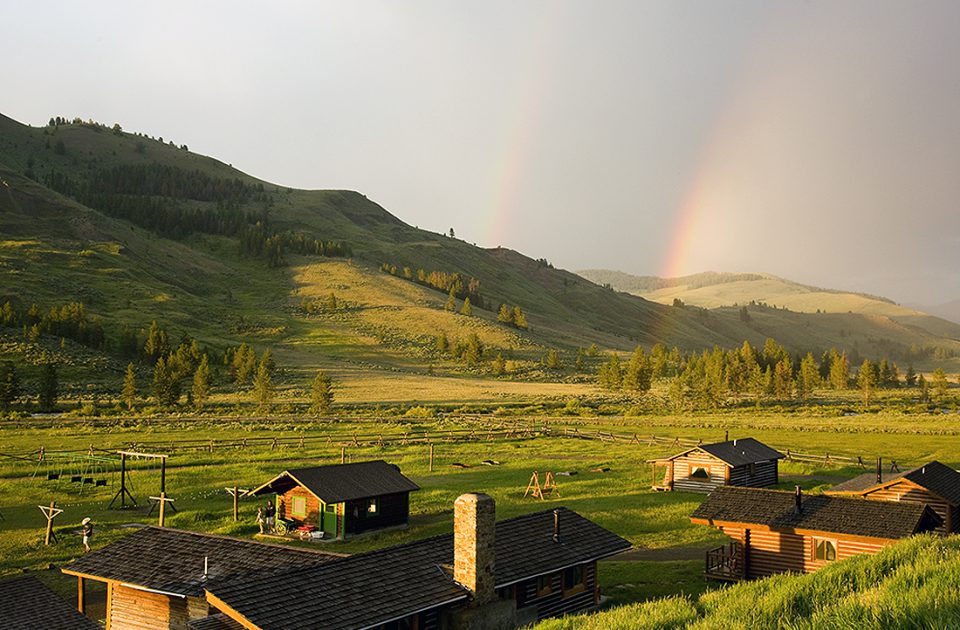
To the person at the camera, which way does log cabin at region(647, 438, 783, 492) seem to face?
facing the viewer and to the left of the viewer

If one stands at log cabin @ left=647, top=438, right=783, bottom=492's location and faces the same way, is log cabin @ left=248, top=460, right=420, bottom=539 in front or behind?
in front

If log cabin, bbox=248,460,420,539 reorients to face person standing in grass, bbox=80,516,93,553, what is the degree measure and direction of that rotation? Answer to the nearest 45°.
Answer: approximately 45° to its right

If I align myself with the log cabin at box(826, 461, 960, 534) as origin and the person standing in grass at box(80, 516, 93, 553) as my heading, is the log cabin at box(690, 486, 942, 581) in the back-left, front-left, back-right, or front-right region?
front-left

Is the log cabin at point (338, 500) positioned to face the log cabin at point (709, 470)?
no

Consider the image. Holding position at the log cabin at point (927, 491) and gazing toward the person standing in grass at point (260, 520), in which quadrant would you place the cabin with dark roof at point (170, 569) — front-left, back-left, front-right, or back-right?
front-left

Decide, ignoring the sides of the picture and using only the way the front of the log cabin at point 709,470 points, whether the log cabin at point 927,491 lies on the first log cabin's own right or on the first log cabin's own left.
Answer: on the first log cabin's own left

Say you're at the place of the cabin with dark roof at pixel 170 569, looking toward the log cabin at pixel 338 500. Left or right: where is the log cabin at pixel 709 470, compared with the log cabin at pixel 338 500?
right

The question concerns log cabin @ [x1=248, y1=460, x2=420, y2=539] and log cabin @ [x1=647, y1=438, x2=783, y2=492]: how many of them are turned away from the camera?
0

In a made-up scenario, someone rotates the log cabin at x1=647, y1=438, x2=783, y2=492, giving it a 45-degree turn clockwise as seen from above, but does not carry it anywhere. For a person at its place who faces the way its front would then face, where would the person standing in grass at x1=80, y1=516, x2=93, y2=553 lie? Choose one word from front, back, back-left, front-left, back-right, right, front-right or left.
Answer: front-left

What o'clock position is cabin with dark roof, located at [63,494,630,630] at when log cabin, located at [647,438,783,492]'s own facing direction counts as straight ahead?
The cabin with dark roof is roughly at 11 o'clock from the log cabin.

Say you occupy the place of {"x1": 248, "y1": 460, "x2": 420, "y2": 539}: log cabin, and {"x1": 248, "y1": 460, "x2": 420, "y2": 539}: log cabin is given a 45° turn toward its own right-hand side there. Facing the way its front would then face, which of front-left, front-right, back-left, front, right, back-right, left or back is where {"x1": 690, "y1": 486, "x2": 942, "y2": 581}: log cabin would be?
back-left
